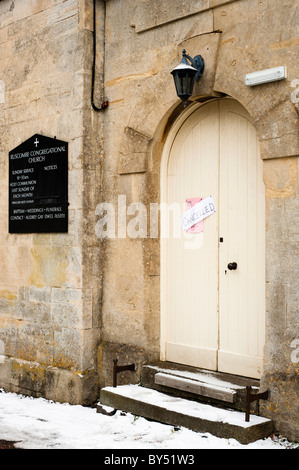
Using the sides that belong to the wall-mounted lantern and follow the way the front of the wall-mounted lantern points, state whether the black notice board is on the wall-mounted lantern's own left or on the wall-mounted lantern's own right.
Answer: on the wall-mounted lantern's own right

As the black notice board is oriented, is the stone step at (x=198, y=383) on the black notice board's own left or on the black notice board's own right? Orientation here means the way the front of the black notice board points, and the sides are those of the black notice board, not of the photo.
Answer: on the black notice board's own left

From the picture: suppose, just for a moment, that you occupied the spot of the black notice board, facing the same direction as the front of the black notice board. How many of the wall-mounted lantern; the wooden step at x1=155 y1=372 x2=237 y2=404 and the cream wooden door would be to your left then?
3

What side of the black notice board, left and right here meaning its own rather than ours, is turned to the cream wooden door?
left

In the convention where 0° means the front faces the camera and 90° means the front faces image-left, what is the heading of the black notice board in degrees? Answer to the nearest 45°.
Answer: approximately 45°

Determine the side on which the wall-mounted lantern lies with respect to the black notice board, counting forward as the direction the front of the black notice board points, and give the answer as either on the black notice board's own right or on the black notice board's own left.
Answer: on the black notice board's own left
